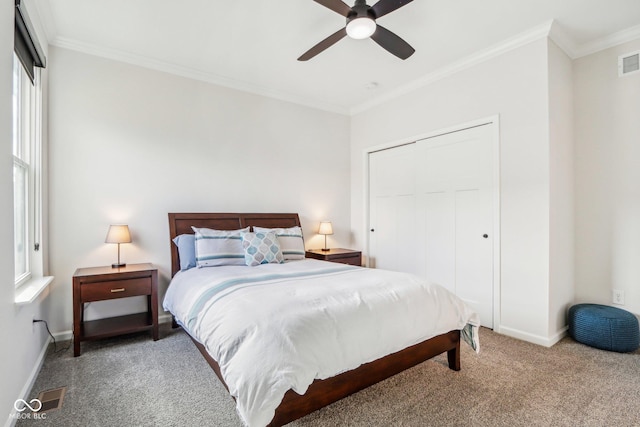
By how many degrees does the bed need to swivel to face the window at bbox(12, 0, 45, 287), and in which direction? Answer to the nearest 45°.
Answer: approximately 135° to its right

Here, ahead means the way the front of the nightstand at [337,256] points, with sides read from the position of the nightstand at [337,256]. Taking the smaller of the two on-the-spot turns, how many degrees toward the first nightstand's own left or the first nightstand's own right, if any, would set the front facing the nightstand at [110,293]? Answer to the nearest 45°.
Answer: approximately 90° to the first nightstand's own right

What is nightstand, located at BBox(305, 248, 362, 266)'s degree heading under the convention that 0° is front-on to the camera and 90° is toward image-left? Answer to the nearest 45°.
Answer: approximately 315°

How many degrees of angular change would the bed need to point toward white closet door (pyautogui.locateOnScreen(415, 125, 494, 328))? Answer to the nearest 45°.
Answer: approximately 90° to its left

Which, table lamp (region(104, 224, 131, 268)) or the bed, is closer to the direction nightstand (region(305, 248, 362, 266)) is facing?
the bed

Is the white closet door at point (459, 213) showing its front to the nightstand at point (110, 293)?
yes

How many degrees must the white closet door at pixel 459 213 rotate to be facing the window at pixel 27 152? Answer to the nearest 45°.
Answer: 0° — it already faces it

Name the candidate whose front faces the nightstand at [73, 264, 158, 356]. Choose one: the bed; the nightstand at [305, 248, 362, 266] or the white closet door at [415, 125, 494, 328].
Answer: the white closet door
